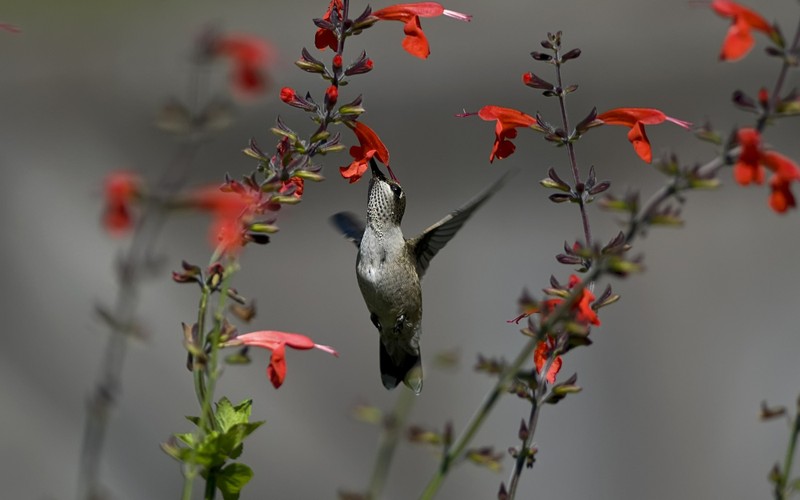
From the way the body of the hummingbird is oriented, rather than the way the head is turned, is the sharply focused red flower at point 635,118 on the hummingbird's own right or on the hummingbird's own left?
on the hummingbird's own left

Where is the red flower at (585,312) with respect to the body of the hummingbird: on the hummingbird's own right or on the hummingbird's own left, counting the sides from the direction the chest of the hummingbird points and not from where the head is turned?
on the hummingbird's own left

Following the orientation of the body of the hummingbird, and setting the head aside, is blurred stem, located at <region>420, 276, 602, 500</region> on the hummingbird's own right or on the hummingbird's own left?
on the hummingbird's own left

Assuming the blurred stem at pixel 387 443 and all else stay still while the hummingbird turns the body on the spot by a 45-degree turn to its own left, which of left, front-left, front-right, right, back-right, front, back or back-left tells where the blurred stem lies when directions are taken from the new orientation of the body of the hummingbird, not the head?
front
